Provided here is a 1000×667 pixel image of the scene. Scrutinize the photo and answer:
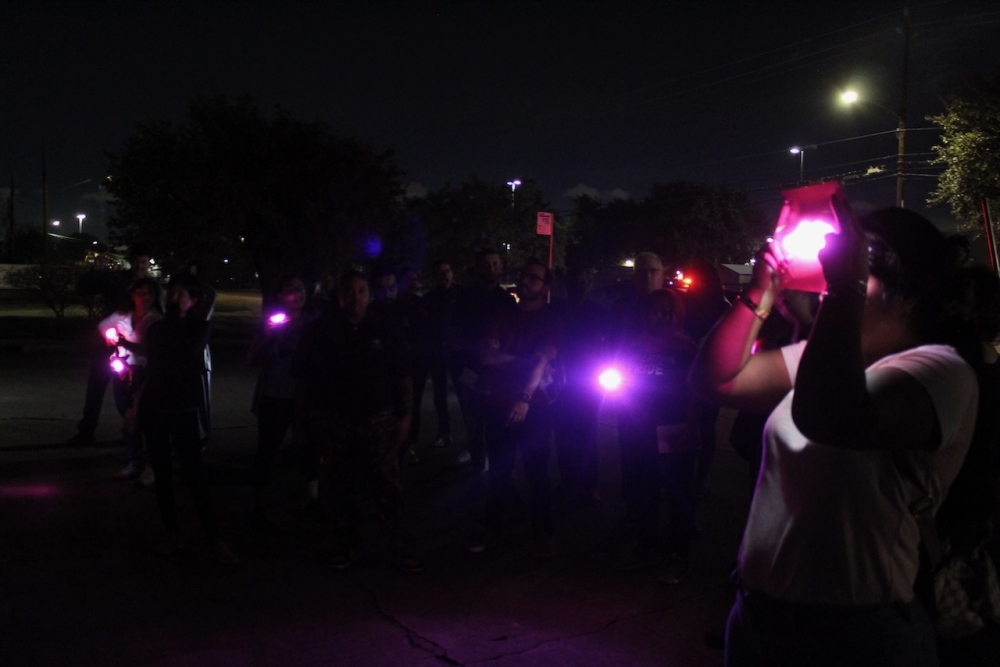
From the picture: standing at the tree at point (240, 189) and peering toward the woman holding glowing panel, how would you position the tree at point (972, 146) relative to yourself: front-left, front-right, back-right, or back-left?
front-left

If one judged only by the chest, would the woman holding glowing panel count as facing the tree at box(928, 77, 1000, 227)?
no

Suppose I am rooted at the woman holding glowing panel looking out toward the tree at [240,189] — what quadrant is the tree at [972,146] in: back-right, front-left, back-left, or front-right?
front-right

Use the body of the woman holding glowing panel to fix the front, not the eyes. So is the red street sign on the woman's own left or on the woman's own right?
on the woman's own right

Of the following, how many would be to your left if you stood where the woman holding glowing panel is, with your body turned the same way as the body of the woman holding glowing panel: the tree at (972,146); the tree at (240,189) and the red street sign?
0

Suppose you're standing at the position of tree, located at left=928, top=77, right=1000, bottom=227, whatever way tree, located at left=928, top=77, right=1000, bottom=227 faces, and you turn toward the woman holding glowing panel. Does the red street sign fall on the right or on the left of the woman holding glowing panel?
right
